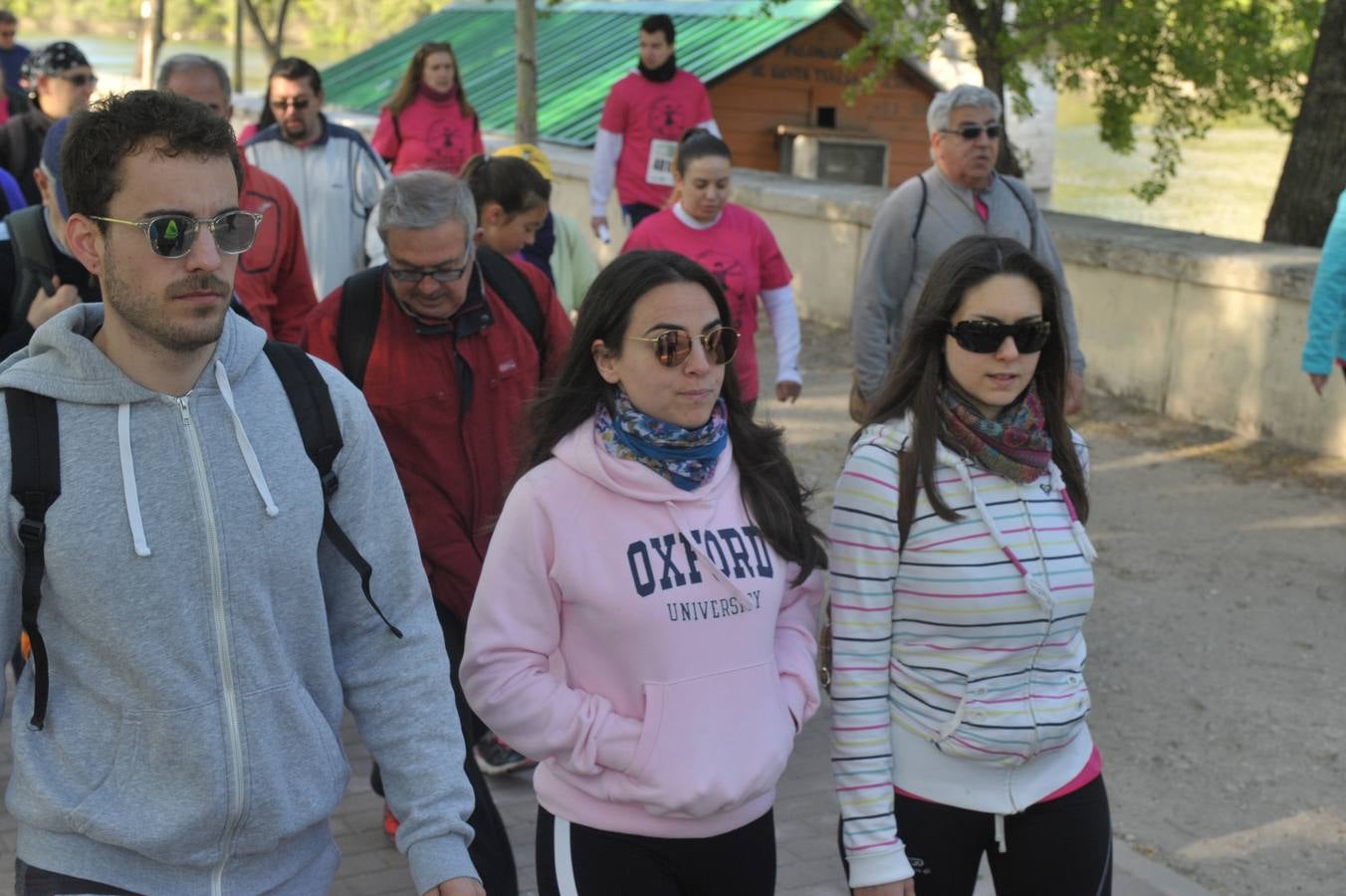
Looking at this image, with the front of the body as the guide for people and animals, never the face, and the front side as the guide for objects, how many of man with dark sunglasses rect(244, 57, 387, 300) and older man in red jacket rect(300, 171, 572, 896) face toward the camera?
2

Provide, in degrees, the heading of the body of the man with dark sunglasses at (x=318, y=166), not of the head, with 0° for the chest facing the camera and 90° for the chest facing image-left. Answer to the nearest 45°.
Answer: approximately 0°

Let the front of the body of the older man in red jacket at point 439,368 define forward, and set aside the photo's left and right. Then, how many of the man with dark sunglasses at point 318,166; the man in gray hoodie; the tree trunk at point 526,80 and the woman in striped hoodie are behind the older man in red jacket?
2

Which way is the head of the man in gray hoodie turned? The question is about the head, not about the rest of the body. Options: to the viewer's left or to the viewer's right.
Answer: to the viewer's right

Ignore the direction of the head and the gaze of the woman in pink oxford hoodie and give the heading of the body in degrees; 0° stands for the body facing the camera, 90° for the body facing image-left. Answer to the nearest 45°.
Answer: approximately 315°

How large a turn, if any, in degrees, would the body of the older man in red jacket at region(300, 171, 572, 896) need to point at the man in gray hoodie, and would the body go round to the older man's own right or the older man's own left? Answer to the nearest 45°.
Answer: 0° — they already face them

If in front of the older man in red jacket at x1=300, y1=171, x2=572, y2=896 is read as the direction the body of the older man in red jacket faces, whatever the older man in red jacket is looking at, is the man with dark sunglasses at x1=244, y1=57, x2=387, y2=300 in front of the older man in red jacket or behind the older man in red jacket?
behind
